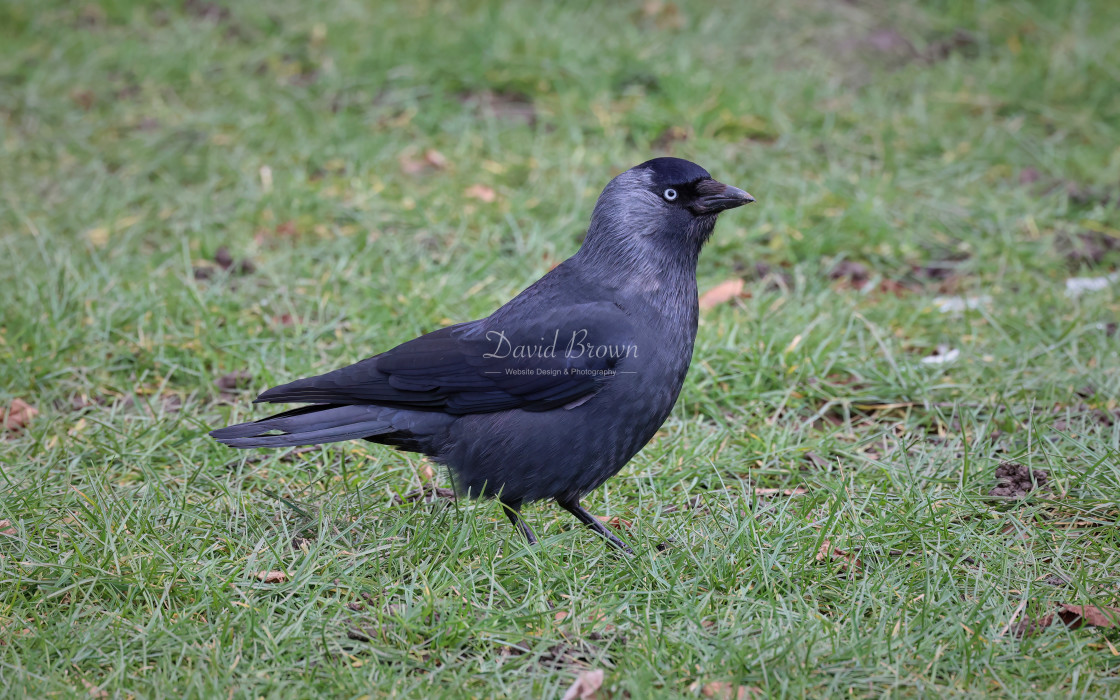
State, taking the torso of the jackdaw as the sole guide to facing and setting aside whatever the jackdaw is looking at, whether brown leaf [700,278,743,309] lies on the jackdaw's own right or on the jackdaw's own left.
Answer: on the jackdaw's own left

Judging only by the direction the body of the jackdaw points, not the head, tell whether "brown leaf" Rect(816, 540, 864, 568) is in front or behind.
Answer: in front

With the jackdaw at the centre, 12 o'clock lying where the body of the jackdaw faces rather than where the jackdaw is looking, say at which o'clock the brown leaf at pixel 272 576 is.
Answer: The brown leaf is roughly at 5 o'clock from the jackdaw.

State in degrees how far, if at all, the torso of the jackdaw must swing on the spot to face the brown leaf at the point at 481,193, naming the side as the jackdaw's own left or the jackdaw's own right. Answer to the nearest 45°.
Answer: approximately 90° to the jackdaw's own left

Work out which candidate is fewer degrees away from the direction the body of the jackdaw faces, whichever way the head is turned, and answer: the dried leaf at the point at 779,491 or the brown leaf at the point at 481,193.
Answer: the dried leaf

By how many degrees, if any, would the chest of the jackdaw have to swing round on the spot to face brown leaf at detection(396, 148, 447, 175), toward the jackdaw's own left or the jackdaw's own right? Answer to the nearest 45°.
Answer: approximately 90° to the jackdaw's own left

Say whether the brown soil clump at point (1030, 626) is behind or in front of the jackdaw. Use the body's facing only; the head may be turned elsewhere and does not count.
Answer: in front

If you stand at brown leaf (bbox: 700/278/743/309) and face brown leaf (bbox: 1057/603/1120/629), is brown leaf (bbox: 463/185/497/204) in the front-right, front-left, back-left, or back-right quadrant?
back-right

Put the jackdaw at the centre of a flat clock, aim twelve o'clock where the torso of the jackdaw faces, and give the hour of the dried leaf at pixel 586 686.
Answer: The dried leaf is roughly at 3 o'clock from the jackdaw.

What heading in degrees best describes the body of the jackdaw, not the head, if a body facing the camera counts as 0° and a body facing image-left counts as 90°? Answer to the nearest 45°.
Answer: approximately 270°

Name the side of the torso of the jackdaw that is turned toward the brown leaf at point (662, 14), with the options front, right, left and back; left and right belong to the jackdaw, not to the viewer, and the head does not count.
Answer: left
